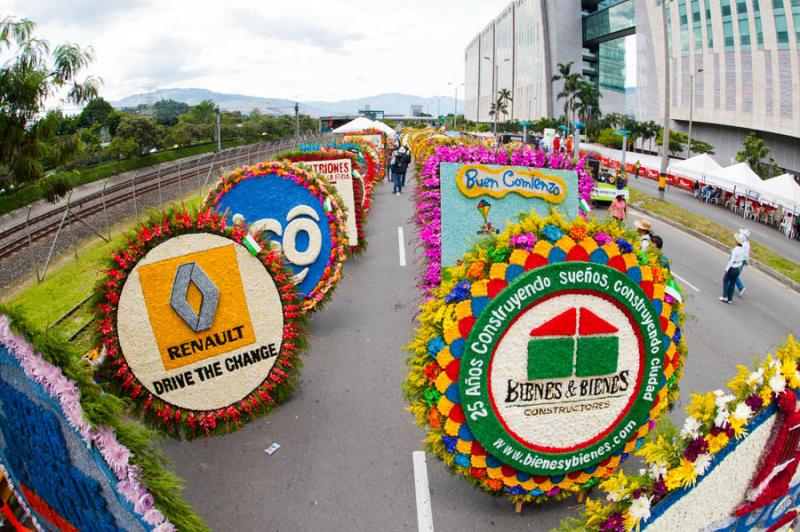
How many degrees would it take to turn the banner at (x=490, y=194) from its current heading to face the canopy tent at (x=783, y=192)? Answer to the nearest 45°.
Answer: approximately 135° to its left

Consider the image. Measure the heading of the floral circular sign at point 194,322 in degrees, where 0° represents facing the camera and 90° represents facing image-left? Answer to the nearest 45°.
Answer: approximately 0°

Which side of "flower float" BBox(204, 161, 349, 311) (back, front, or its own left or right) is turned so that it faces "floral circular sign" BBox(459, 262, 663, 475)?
front

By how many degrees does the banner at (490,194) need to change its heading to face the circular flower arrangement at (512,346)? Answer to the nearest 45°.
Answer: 0° — it already faces it

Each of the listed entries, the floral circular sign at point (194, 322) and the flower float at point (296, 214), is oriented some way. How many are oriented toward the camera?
2

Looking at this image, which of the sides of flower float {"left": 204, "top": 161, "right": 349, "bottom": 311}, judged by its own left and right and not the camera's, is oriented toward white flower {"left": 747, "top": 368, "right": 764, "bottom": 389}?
front

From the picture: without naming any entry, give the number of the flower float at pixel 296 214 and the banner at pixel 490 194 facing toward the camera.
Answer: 2

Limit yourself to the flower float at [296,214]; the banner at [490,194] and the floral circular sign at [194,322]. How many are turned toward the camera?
3

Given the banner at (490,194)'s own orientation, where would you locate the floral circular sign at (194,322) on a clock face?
The floral circular sign is roughly at 2 o'clock from the banner.

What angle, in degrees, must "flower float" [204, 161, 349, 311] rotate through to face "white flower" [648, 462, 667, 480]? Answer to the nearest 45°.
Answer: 0° — it already faces it

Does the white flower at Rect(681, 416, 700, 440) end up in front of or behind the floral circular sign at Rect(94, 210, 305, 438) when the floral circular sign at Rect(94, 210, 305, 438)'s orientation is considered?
in front
